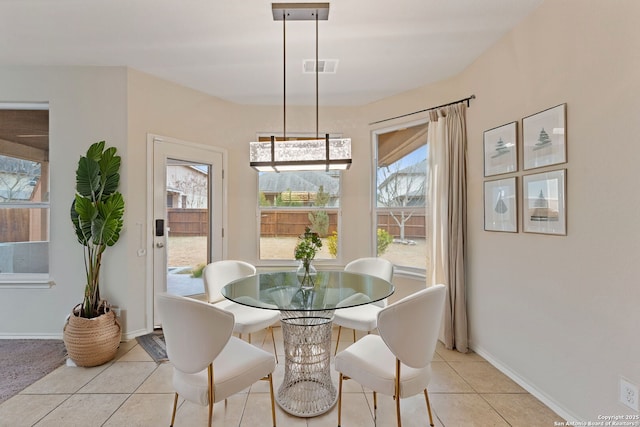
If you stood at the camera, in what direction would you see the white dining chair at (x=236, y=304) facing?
facing the viewer and to the right of the viewer

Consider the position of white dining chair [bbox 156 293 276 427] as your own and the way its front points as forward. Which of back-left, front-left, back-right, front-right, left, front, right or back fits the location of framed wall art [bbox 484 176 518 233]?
front-right

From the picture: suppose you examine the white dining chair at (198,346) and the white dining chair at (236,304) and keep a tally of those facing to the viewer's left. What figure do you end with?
0

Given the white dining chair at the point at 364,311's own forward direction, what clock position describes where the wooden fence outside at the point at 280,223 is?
The wooden fence outside is roughly at 3 o'clock from the white dining chair.

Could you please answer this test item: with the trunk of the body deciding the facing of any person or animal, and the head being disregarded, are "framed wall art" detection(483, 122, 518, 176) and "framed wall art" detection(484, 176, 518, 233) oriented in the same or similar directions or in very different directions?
same or similar directions

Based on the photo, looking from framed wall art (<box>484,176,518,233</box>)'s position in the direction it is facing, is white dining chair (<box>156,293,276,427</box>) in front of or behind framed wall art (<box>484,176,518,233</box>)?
in front

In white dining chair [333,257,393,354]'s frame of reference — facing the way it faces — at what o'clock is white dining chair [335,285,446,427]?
white dining chair [335,285,446,427] is roughly at 10 o'clock from white dining chair [333,257,393,354].

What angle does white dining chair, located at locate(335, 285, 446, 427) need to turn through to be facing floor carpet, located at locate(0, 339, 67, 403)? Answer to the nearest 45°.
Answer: approximately 45° to its left

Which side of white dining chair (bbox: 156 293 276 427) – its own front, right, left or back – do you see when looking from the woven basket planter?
left

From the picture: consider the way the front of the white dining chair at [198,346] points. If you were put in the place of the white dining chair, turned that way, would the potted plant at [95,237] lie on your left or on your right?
on your left

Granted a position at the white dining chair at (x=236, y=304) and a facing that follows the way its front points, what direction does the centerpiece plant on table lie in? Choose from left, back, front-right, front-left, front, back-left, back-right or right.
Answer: front

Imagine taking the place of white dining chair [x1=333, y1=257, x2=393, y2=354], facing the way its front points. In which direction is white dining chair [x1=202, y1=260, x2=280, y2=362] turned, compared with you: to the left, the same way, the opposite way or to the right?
to the left

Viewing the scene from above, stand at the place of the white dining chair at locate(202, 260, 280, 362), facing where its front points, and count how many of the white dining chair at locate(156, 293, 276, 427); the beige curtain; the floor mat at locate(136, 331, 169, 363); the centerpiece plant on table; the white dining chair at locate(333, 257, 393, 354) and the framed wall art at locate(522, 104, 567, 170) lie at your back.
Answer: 1

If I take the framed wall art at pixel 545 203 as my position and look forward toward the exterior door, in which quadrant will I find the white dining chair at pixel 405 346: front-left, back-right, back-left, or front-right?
front-left
